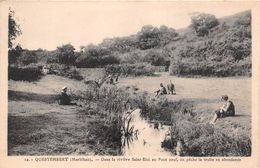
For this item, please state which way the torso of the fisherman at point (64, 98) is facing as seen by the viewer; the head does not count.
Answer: to the viewer's right

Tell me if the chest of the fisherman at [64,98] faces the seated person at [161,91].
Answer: yes

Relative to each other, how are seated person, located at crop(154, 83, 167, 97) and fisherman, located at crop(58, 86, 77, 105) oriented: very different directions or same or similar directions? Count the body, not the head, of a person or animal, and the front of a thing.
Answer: very different directions
